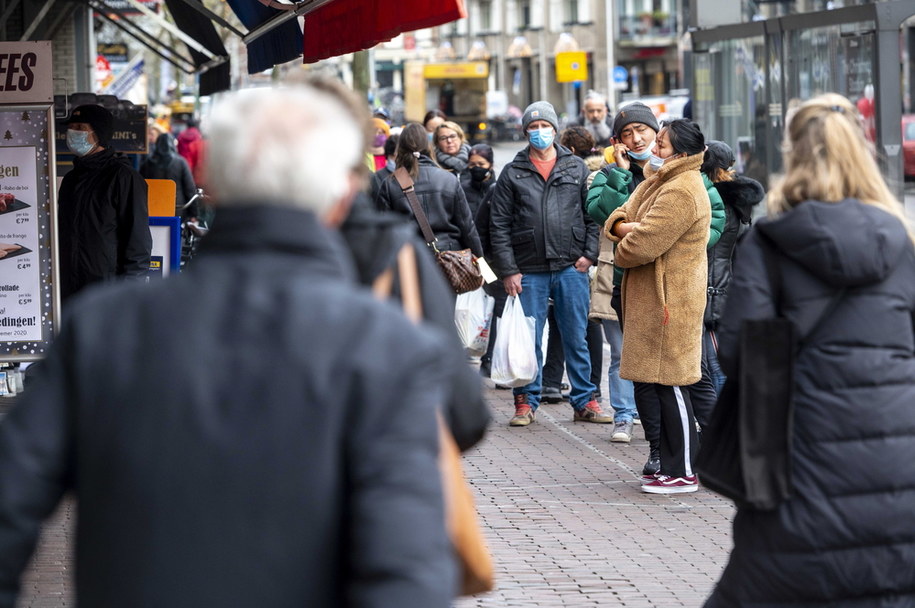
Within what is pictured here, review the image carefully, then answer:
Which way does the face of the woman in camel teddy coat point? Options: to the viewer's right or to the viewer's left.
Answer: to the viewer's left

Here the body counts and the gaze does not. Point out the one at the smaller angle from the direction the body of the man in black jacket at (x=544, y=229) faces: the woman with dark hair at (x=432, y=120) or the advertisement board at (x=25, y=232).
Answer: the advertisement board

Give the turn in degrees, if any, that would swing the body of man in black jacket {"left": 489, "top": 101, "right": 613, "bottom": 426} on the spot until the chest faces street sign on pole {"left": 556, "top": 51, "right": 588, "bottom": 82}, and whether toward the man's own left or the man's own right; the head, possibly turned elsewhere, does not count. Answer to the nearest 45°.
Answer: approximately 180°

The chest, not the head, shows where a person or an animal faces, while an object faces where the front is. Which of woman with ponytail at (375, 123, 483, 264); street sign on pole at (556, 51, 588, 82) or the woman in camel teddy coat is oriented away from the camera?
the woman with ponytail

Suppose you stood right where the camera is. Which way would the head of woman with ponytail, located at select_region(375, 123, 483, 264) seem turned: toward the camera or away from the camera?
away from the camera

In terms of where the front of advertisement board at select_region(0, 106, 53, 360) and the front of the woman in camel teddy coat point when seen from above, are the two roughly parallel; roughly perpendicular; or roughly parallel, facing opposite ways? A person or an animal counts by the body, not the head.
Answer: roughly perpendicular

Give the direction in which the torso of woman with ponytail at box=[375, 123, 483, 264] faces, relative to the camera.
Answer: away from the camera

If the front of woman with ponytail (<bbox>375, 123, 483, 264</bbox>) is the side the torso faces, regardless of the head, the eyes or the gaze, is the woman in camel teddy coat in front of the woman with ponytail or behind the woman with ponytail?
behind

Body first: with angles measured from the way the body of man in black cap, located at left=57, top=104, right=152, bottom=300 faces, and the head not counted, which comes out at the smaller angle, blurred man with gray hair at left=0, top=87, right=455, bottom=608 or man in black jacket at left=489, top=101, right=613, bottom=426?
the blurred man with gray hair

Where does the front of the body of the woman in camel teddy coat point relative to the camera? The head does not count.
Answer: to the viewer's left

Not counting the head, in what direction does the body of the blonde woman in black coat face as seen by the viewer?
away from the camera

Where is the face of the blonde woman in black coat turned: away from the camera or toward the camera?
away from the camera

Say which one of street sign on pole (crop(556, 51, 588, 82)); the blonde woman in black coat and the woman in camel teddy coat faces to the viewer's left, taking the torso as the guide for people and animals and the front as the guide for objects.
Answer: the woman in camel teddy coat
